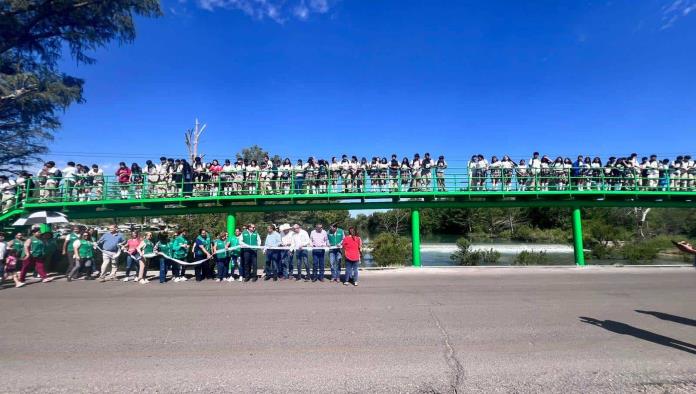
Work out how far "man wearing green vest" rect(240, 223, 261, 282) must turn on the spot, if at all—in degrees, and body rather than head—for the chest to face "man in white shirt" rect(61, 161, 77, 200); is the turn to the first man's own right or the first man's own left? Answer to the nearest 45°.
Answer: approximately 135° to the first man's own right

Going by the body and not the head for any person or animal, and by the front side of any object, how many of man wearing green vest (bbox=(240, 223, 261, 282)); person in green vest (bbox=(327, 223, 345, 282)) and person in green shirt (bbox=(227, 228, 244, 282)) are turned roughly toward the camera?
3

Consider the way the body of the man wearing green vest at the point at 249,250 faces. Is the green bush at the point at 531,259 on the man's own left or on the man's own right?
on the man's own left

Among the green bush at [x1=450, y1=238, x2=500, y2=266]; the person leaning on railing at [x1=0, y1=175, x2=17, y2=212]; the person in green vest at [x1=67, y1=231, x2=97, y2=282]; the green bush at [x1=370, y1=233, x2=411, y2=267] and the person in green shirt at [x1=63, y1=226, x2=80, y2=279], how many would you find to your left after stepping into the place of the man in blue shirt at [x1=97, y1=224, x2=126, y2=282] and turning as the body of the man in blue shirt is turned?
2

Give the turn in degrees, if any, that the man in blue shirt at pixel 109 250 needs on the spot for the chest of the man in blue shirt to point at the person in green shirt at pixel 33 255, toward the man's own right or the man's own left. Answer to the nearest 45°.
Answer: approximately 90° to the man's own right

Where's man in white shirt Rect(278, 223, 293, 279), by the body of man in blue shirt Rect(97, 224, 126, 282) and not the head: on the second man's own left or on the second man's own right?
on the second man's own left

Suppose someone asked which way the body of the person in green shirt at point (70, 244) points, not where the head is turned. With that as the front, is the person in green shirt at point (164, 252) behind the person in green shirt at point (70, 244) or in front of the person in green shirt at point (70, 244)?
in front

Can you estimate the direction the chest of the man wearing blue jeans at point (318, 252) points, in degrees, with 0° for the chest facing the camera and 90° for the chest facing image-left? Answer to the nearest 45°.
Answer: approximately 0°

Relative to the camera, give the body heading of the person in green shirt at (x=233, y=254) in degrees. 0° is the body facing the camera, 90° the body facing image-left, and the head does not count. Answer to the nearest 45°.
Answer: approximately 0°

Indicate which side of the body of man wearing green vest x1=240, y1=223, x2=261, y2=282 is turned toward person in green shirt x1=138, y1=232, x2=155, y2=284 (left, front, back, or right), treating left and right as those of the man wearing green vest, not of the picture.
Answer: right

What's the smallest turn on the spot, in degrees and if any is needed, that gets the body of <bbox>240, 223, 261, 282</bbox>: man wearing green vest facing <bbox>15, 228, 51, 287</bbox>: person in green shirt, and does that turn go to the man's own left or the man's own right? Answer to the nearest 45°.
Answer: approximately 90° to the man's own right

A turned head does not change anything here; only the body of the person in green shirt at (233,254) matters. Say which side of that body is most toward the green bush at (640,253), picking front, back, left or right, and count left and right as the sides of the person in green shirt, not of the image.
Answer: left
